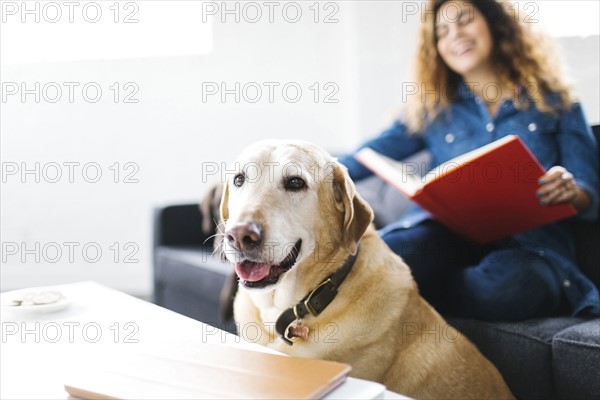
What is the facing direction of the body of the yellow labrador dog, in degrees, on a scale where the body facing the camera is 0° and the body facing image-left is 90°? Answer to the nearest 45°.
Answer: approximately 45°

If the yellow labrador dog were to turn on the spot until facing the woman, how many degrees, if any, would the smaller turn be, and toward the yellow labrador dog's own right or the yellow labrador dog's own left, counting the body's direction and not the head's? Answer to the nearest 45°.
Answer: approximately 180°
